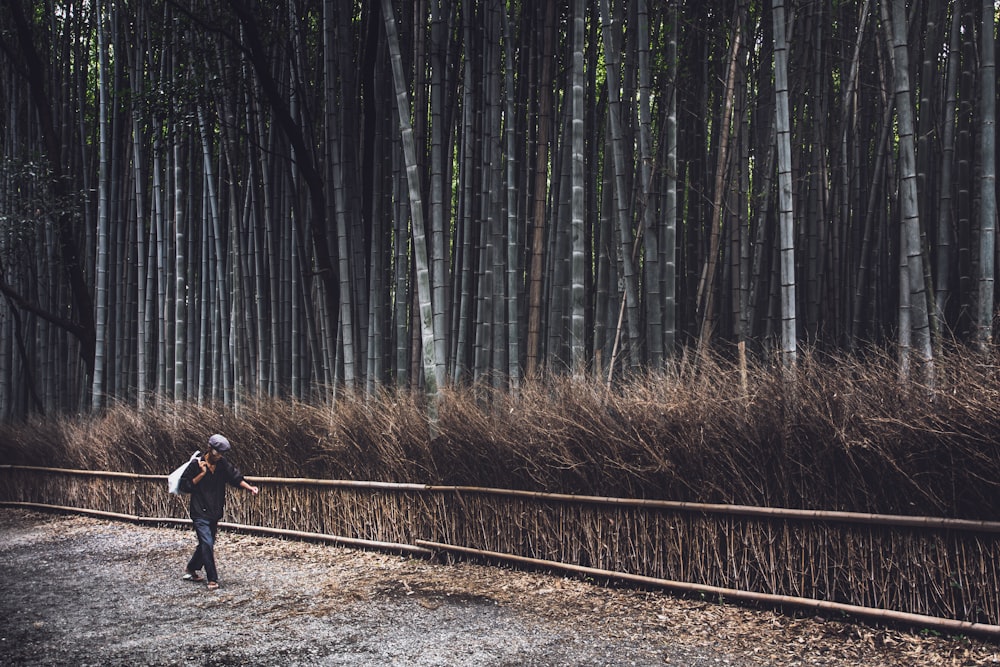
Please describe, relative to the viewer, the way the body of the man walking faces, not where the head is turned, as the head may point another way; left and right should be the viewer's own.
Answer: facing the viewer and to the right of the viewer
